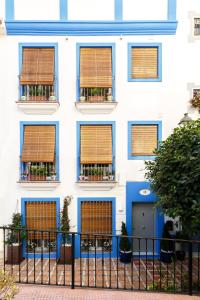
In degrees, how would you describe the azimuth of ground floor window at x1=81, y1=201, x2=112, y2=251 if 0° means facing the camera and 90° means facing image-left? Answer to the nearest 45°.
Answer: approximately 0°
